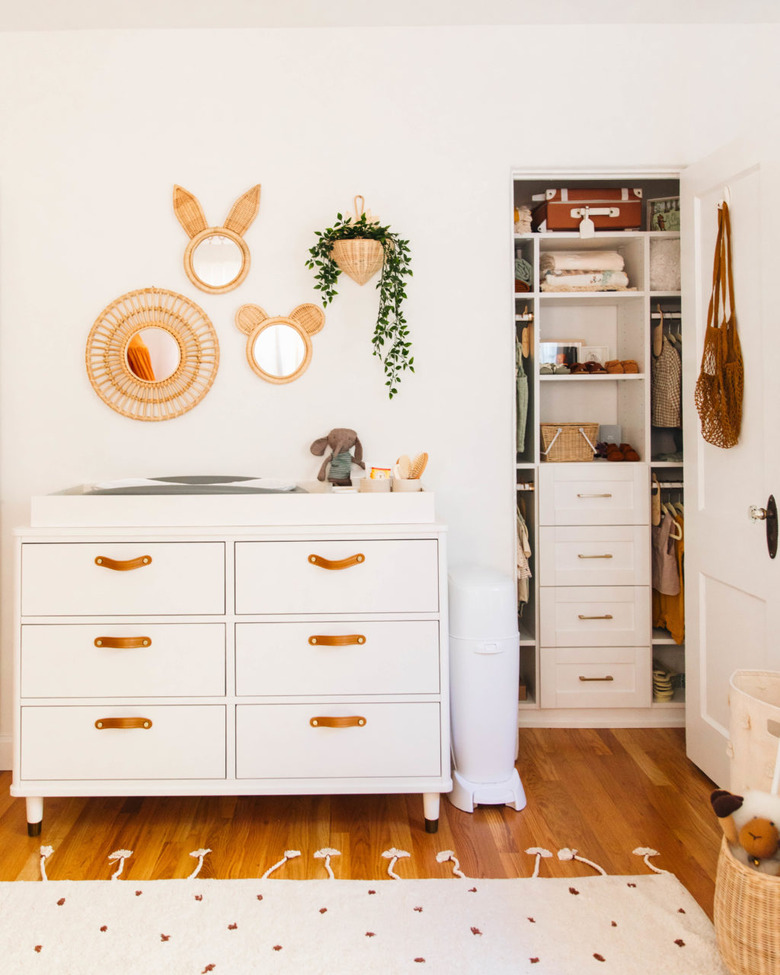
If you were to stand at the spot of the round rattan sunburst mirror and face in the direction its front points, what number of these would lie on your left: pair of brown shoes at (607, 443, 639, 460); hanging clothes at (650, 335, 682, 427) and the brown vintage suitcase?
3

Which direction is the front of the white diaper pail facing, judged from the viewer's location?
facing the viewer

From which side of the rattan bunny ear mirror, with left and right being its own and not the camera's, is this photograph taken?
front

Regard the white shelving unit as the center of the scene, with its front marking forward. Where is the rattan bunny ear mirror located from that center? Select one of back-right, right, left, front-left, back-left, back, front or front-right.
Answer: front-right

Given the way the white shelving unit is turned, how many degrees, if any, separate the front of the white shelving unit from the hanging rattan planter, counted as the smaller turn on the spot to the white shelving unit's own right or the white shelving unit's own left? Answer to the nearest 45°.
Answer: approximately 45° to the white shelving unit's own right

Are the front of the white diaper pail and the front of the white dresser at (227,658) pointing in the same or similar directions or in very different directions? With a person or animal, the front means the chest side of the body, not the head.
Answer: same or similar directions

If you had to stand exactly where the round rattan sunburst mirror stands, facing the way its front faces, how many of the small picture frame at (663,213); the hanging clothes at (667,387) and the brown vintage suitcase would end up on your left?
3

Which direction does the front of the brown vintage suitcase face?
toward the camera

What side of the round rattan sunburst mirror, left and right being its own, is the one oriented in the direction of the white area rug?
front
